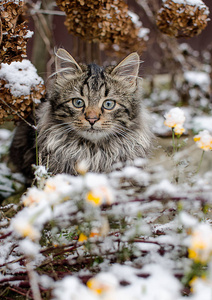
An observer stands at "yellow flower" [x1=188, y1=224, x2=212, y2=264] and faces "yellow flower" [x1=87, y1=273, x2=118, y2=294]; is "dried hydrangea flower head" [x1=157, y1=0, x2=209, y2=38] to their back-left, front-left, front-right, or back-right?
back-right

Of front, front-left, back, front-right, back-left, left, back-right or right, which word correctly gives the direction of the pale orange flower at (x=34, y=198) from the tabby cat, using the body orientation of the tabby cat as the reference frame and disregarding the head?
front

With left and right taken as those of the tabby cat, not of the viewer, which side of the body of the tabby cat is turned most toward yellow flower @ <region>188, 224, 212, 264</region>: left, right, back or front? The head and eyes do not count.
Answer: front

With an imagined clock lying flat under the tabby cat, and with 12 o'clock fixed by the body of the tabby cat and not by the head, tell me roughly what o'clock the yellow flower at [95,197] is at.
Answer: The yellow flower is roughly at 12 o'clock from the tabby cat.

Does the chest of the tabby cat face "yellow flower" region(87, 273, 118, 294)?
yes

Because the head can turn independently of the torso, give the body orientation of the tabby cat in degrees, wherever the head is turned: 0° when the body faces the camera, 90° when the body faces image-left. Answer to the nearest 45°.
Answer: approximately 0°
